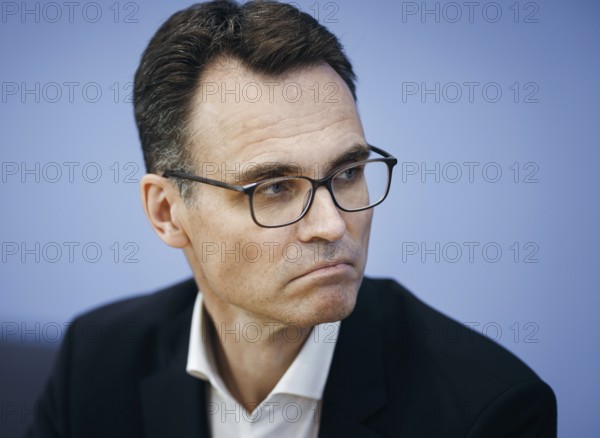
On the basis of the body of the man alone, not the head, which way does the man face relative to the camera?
toward the camera

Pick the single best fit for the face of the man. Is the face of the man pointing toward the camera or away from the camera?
toward the camera
